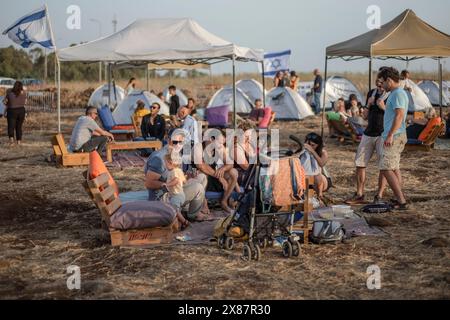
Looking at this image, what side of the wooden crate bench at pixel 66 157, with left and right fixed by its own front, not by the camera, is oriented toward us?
right

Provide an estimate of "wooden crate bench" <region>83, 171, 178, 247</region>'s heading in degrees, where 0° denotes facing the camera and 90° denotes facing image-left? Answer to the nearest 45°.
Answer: approximately 270°

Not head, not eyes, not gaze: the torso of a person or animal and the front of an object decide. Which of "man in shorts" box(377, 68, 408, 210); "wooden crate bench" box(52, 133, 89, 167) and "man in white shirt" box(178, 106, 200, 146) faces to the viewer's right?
the wooden crate bench

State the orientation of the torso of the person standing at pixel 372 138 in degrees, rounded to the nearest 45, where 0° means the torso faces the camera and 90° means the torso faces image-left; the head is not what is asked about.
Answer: approximately 90°

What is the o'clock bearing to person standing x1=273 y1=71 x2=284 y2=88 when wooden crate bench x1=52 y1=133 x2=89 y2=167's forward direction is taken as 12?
The person standing is roughly at 10 o'clock from the wooden crate bench.

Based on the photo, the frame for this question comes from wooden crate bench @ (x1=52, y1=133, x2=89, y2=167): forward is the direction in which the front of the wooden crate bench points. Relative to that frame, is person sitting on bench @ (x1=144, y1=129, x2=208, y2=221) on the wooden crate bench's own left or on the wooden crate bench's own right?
on the wooden crate bench's own right

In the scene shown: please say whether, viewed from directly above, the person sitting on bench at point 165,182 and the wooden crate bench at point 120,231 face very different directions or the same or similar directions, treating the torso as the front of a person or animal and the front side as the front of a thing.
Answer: same or similar directions

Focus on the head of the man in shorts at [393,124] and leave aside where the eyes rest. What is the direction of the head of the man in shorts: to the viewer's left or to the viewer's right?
to the viewer's left

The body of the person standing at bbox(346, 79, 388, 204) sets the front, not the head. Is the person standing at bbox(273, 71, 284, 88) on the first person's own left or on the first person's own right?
on the first person's own right

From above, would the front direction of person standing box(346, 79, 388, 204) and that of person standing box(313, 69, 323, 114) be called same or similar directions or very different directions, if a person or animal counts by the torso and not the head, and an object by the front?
same or similar directions
